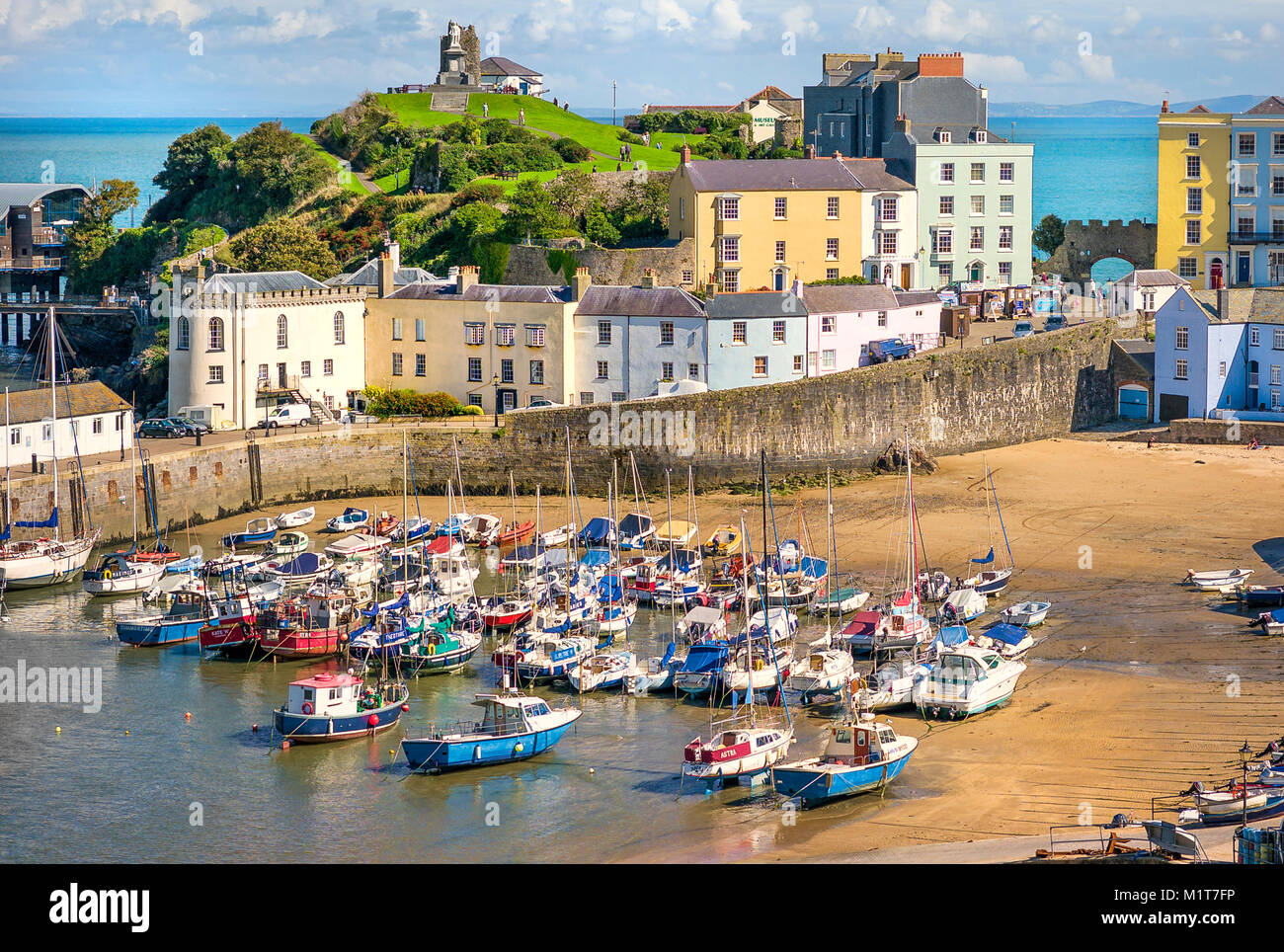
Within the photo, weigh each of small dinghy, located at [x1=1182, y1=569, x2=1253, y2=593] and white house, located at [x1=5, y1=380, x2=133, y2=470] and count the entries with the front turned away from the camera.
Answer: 0

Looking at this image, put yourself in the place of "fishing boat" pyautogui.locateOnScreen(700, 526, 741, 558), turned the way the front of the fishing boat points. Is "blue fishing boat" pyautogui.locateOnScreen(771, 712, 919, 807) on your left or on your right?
on your right

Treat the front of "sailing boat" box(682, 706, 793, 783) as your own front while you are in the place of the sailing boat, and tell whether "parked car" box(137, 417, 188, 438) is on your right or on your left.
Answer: on your left

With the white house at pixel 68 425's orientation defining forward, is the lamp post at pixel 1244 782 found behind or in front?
in front

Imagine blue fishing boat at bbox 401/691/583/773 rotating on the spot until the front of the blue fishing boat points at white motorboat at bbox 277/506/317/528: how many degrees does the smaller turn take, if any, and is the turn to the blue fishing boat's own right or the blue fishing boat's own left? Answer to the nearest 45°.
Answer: approximately 45° to the blue fishing boat's own left

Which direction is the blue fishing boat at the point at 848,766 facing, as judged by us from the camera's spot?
facing away from the viewer and to the right of the viewer

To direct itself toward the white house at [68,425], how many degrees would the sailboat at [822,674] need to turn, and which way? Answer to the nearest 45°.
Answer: approximately 90° to its left

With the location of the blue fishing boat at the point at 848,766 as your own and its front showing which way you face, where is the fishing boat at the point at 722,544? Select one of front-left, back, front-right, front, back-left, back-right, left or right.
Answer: front-left

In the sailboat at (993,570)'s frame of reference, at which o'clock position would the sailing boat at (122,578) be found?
The sailing boat is roughly at 7 o'clock from the sailboat.

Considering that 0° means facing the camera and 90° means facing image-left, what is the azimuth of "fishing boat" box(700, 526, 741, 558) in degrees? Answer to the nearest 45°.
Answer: approximately 225°
